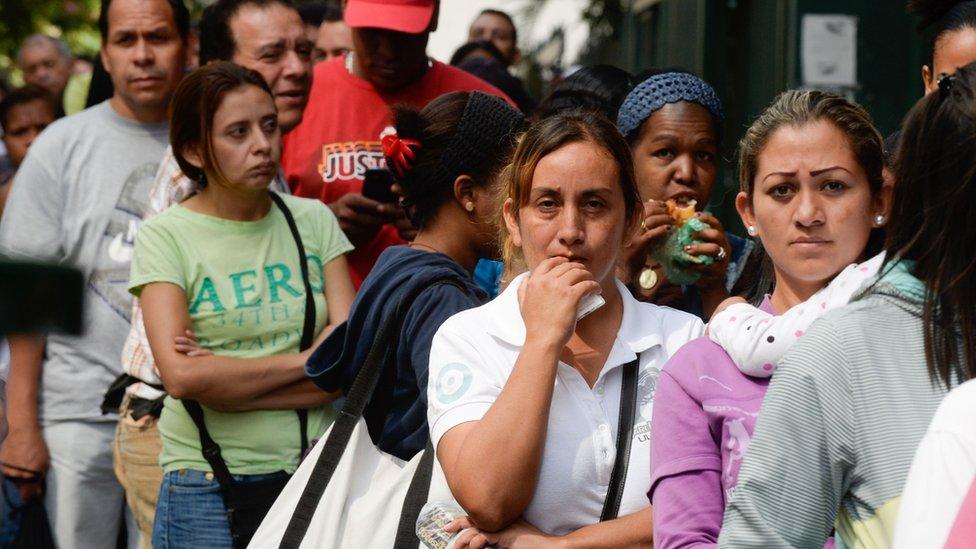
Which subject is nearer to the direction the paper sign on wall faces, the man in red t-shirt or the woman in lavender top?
the woman in lavender top

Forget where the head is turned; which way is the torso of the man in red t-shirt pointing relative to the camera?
toward the camera

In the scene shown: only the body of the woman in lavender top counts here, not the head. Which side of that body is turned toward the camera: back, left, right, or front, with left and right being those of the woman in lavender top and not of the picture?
front

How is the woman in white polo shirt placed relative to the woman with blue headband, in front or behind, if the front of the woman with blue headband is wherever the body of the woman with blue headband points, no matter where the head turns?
in front

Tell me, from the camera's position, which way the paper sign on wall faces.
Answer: facing the viewer

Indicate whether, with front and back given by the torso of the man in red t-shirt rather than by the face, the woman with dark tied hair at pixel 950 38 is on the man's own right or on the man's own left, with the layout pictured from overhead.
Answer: on the man's own left

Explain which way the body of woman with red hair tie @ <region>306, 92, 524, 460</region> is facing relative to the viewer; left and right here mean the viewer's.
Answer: facing away from the viewer and to the right of the viewer

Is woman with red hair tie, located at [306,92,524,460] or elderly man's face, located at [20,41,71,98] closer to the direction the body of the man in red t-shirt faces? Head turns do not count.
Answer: the woman with red hair tie

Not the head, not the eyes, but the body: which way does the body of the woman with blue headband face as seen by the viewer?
toward the camera

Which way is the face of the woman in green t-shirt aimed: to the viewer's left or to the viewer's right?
to the viewer's right

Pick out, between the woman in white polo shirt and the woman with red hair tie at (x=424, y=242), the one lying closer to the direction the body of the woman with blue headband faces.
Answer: the woman in white polo shirt
